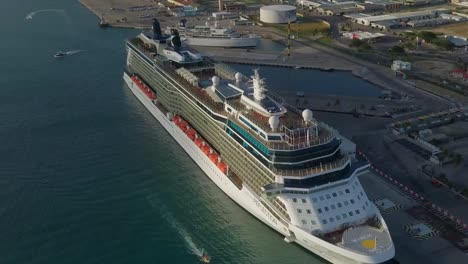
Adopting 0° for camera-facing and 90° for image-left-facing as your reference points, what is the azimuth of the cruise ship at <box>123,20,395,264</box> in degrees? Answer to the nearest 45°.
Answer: approximately 315°
